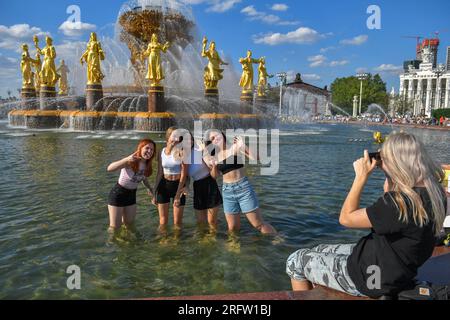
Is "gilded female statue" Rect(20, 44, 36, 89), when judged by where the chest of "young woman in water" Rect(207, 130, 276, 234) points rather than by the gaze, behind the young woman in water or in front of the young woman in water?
behind

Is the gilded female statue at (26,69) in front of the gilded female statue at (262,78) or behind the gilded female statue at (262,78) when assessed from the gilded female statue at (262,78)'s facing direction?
behind

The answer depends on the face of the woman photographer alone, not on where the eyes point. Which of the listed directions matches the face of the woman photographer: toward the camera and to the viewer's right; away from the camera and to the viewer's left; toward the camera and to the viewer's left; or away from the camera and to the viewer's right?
away from the camera and to the viewer's left

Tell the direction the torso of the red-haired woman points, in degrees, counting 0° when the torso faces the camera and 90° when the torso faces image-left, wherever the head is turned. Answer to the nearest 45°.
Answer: approximately 315°

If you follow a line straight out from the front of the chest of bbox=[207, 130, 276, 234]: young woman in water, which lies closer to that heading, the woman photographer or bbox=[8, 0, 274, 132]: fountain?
the woman photographer

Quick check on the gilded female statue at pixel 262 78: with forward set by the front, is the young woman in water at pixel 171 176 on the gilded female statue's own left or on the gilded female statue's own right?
on the gilded female statue's own right

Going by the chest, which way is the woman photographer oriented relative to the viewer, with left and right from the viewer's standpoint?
facing away from the viewer and to the left of the viewer

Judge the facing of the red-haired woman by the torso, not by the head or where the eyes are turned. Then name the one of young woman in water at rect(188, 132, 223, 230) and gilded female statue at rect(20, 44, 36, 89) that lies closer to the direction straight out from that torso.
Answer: the young woman in water

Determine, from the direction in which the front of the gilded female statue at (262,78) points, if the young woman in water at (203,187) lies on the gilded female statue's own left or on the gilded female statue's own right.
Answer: on the gilded female statue's own right

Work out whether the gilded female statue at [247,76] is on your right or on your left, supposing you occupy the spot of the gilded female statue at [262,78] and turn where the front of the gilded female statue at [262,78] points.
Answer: on your right

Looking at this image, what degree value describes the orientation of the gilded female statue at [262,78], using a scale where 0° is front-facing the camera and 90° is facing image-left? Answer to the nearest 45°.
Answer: approximately 270°

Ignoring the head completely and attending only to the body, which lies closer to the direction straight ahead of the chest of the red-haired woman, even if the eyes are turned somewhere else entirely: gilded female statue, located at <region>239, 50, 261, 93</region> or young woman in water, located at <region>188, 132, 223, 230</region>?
the young woman in water

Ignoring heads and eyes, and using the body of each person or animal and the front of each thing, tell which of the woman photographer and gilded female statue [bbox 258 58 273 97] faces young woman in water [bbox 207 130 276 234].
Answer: the woman photographer

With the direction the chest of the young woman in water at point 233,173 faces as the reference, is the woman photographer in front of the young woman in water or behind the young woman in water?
in front

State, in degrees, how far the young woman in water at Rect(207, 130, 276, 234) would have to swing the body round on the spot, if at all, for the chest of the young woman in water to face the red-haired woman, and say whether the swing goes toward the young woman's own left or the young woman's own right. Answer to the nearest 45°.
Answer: approximately 90° to the young woman's own right
